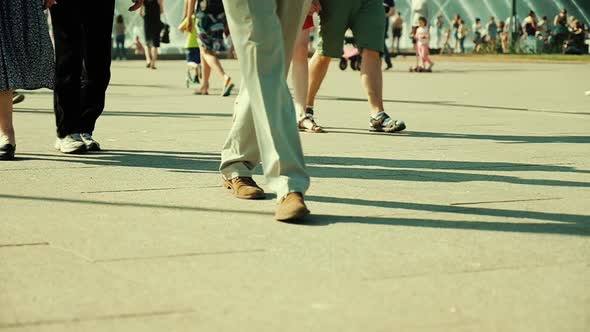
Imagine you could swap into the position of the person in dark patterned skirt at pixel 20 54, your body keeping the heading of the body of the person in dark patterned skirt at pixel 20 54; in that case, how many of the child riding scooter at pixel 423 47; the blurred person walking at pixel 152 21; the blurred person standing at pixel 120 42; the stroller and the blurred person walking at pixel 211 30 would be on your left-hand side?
0

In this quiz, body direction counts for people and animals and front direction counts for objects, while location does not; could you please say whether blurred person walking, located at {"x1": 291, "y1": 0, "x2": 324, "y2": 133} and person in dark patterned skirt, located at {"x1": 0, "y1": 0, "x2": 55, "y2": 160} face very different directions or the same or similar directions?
very different directions

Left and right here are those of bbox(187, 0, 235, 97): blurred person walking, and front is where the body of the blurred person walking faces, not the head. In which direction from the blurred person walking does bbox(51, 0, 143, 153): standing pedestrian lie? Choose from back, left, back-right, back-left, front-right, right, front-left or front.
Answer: left

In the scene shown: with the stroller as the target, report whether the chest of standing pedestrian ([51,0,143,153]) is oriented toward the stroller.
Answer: no

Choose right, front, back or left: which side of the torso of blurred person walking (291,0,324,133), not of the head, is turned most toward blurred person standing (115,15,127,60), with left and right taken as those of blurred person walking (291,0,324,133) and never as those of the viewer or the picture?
left
